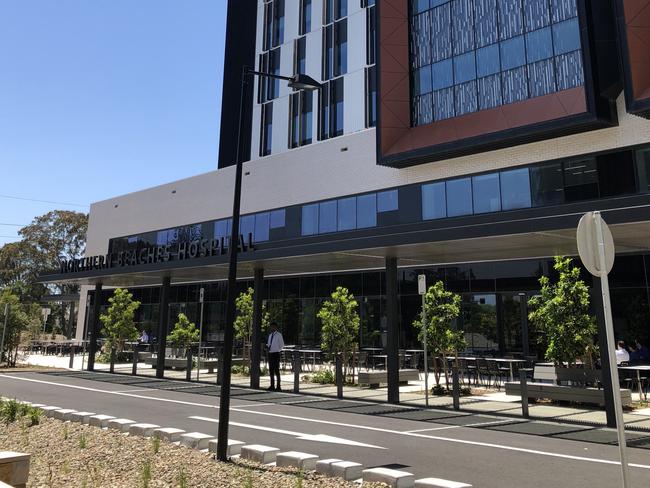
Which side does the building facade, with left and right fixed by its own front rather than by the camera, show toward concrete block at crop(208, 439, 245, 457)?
front

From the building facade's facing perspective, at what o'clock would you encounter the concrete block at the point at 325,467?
The concrete block is roughly at 11 o'clock from the building facade.

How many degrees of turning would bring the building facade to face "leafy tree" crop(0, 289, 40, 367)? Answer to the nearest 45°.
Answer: approximately 45° to its right

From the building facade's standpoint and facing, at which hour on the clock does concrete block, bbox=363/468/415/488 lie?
The concrete block is roughly at 11 o'clock from the building facade.

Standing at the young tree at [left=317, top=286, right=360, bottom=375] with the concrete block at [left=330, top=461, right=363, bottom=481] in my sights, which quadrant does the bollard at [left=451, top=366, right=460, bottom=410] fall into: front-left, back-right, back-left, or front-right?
front-left
